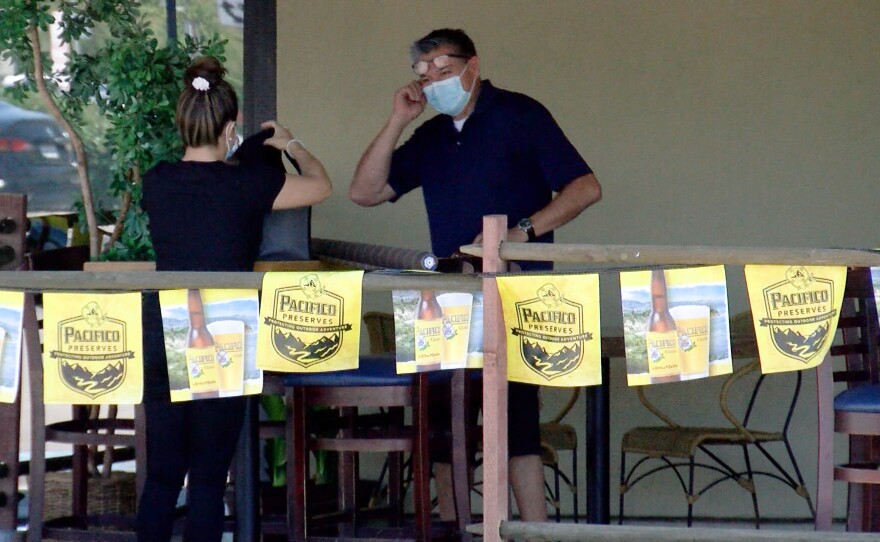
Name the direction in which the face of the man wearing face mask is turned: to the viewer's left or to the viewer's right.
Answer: to the viewer's left

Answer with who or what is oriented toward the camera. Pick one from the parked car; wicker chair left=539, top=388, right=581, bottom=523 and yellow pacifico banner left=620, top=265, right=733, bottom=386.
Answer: the yellow pacifico banner

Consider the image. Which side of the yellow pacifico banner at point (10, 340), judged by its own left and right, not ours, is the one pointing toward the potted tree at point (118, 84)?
back

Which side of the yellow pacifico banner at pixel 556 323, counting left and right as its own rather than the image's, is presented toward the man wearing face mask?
back

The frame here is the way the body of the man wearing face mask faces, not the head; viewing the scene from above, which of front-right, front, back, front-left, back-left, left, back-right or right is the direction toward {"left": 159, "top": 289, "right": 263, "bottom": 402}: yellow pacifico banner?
front

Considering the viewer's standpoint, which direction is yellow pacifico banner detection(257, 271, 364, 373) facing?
facing the viewer

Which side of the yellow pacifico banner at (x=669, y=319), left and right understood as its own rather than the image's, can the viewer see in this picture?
front
